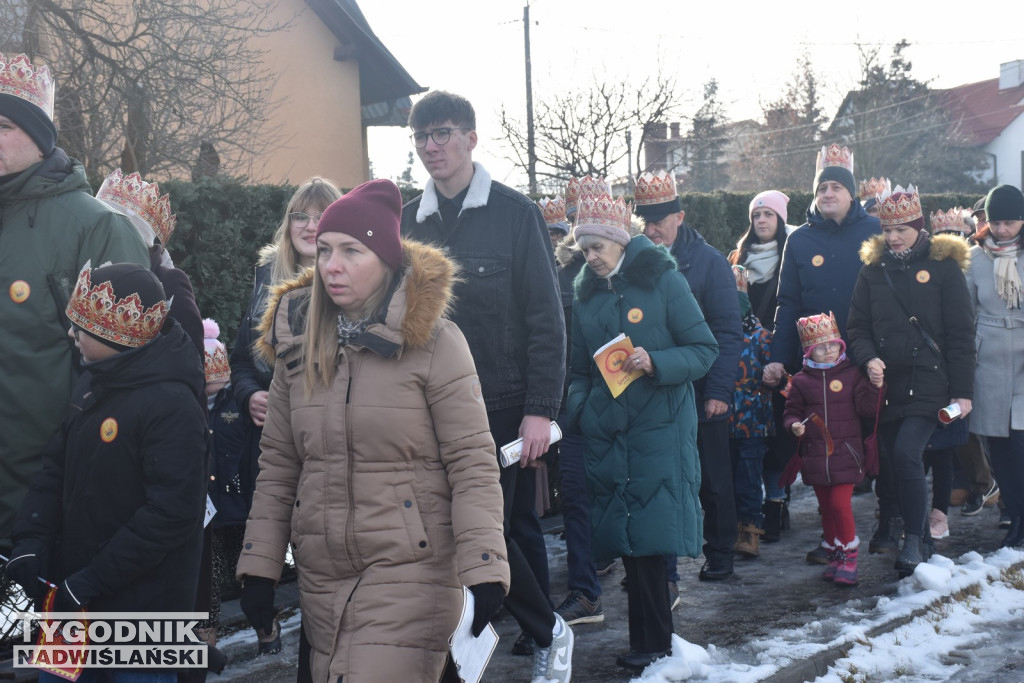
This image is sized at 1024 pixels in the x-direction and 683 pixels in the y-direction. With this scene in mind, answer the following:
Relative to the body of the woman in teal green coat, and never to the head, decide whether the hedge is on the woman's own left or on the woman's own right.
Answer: on the woman's own right

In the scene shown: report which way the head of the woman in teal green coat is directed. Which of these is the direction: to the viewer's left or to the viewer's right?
to the viewer's left

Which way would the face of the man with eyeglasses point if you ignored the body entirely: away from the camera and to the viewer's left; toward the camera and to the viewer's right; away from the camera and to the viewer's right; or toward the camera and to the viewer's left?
toward the camera and to the viewer's left

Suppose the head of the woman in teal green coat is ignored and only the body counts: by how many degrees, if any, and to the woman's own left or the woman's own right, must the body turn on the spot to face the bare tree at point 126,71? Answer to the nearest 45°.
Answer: approximately 90° to the woman's own right

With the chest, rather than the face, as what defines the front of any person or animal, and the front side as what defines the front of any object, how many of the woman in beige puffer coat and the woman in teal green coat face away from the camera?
0

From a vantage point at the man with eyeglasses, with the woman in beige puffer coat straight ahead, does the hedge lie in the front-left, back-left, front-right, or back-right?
back-right

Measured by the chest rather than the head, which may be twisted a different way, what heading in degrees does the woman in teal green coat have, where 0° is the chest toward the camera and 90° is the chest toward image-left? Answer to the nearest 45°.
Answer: approximately 45°
